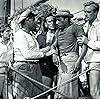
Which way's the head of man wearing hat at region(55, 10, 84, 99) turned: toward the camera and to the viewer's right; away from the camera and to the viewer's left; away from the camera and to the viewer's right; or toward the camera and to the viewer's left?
toward the camera and to the viewer's left

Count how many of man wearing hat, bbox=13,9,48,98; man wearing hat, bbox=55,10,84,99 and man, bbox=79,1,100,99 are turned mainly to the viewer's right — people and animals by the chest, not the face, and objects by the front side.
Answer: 1

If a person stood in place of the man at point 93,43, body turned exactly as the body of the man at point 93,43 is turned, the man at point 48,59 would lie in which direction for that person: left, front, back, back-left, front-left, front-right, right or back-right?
front-right

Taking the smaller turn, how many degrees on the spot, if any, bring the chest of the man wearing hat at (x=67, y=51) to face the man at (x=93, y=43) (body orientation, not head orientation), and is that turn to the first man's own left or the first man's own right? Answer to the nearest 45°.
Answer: approximately 135° to the first man's own left

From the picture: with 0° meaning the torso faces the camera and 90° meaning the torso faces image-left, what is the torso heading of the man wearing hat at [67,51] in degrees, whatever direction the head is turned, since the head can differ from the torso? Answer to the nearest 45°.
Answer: approximately 45°

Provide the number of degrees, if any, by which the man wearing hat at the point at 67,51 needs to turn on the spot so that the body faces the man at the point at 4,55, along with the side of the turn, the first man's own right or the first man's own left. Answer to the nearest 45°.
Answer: approximately 45° to the first man's own right

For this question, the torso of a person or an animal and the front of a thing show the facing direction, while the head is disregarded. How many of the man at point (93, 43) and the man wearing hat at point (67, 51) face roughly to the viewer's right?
0

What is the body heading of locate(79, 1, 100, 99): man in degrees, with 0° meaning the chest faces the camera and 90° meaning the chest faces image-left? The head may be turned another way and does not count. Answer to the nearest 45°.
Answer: approximately 45°

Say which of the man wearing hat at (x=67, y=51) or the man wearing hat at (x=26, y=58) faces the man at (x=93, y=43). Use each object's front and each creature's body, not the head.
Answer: the man wearing hat at (x=26, y=58)

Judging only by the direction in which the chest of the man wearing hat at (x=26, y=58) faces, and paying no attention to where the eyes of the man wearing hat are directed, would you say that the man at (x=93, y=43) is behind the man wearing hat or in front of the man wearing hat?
in front

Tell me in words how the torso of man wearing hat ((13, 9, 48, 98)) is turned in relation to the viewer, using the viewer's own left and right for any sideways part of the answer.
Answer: facing to the right of the viewer

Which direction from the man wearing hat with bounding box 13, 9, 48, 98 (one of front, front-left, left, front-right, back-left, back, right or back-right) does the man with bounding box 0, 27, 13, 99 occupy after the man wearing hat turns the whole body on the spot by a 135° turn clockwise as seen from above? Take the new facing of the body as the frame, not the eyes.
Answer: right
